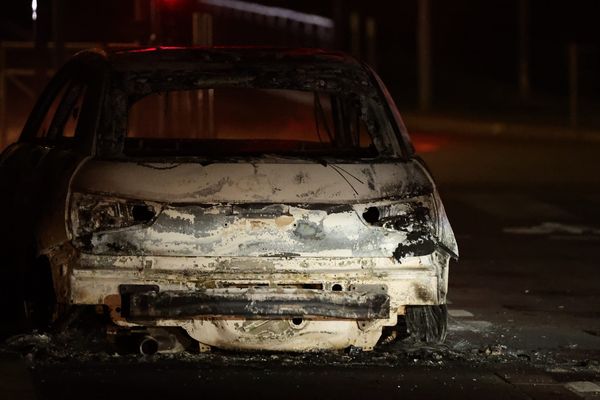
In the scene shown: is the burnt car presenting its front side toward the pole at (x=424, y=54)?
yes

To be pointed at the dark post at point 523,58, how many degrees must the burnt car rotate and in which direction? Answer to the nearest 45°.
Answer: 0° — it already faces it

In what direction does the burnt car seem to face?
away from the camera

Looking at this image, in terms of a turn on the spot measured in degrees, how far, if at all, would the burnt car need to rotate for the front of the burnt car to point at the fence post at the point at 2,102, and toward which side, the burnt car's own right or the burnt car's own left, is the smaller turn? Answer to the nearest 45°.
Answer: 0° — it already faces it
